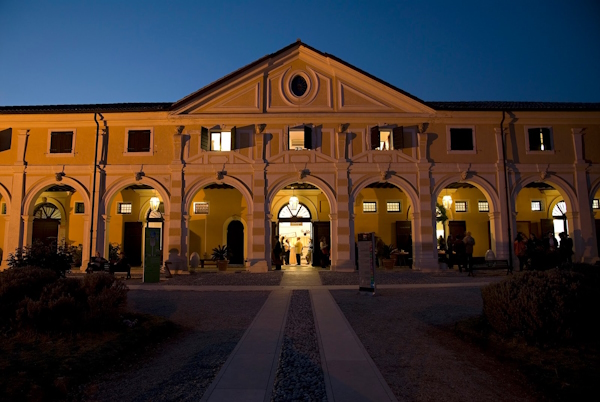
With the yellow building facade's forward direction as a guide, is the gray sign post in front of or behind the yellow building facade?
in front

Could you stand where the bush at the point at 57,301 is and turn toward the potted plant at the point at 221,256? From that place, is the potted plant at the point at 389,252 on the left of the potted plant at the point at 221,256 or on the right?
right

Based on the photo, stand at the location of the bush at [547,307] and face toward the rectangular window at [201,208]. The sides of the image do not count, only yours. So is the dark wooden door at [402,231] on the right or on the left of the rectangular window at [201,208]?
right

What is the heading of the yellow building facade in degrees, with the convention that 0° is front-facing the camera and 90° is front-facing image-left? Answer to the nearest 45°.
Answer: approximately 0°

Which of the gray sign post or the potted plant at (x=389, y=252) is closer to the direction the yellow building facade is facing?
the gray sign post

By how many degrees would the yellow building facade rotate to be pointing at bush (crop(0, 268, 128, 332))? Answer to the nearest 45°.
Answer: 0° — it already faces it
